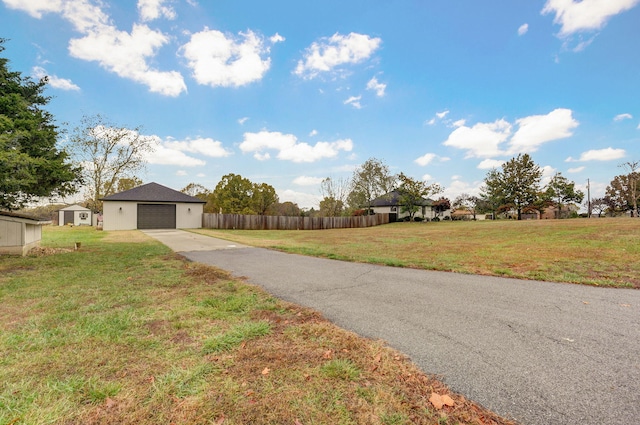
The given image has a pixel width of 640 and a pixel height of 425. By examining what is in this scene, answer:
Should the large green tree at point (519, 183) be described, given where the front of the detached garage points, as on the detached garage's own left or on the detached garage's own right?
on the detached garage's own left

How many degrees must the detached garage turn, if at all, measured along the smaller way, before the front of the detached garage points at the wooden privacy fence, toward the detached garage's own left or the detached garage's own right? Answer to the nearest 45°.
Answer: approximately 90° to the detached garage's own left

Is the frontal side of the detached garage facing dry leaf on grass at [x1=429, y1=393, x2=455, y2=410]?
yes

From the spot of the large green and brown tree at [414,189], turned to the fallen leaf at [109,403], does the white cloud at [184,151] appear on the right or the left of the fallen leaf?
right

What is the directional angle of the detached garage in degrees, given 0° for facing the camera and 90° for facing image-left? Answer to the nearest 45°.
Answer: approximately 0°

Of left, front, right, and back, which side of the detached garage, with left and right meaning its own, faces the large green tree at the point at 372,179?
left
